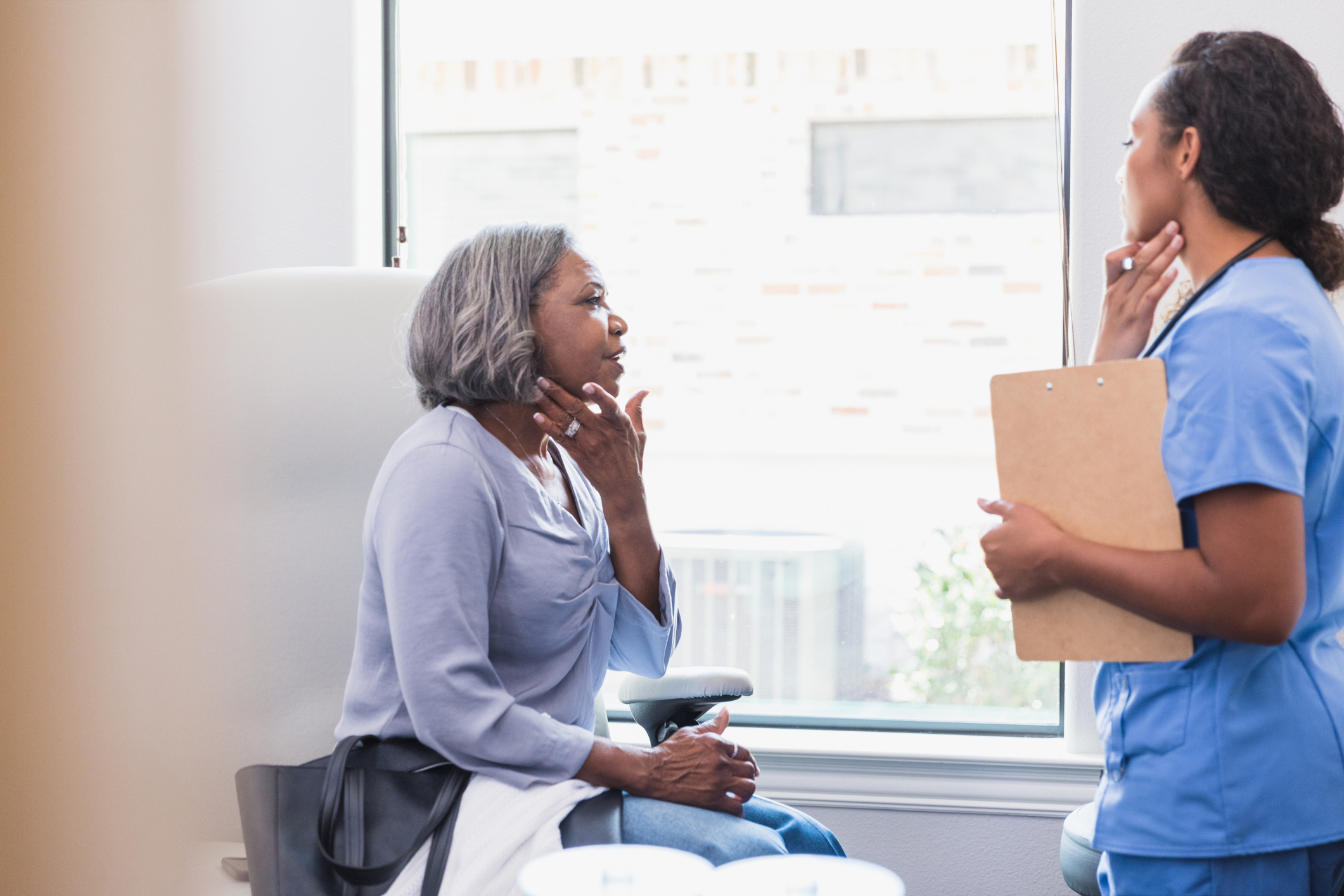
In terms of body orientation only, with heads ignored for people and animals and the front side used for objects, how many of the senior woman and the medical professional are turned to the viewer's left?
1

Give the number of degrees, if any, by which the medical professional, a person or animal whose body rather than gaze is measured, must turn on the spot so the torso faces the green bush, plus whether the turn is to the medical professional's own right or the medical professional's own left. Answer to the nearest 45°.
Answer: approximately 90° to the medical professional's own right

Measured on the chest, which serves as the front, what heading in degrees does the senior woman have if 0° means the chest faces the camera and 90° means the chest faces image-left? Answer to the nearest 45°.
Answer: approximately 270°

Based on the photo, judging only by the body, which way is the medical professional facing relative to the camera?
to the viewer's left

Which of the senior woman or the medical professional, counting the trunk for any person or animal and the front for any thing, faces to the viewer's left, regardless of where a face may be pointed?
the medical professional

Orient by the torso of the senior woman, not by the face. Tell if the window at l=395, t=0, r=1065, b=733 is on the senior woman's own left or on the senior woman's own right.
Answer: on the senior woman's own left

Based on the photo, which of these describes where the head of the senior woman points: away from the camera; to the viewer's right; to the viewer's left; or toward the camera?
to the viewer's right
